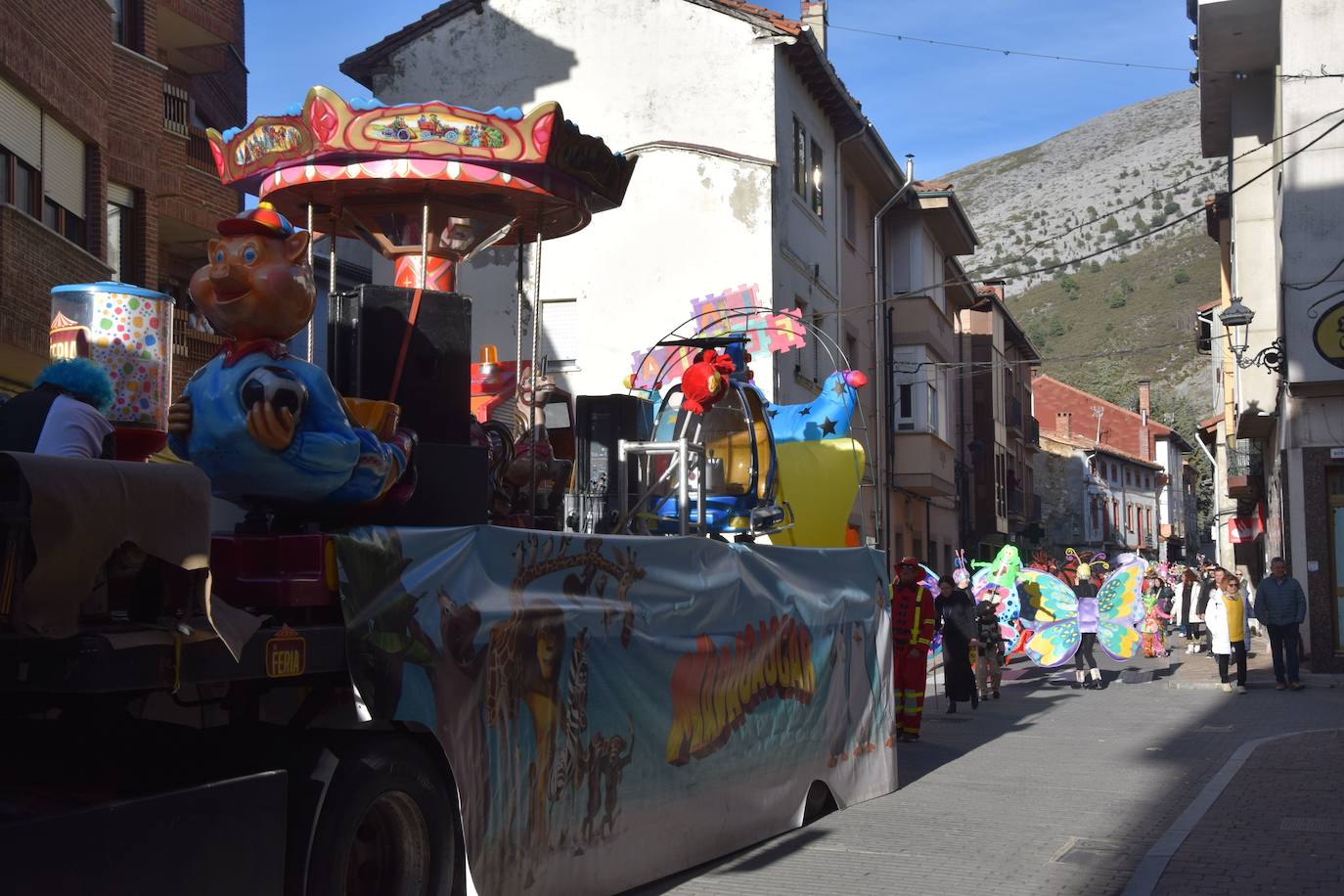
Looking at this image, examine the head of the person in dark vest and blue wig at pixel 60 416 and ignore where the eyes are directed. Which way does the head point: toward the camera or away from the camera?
away from the camera

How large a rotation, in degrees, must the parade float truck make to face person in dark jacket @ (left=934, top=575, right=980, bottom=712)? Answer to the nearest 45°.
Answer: approximately 180°

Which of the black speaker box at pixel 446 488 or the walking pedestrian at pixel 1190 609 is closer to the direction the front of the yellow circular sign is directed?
the black speaker box

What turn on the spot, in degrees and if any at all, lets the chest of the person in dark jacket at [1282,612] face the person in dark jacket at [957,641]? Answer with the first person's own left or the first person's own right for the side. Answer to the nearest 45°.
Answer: approximately 45° to the first person's own right

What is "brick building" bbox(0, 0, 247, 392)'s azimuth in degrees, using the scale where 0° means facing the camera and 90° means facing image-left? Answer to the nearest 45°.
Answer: approximately 315°

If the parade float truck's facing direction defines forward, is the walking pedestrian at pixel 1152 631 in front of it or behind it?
behind
